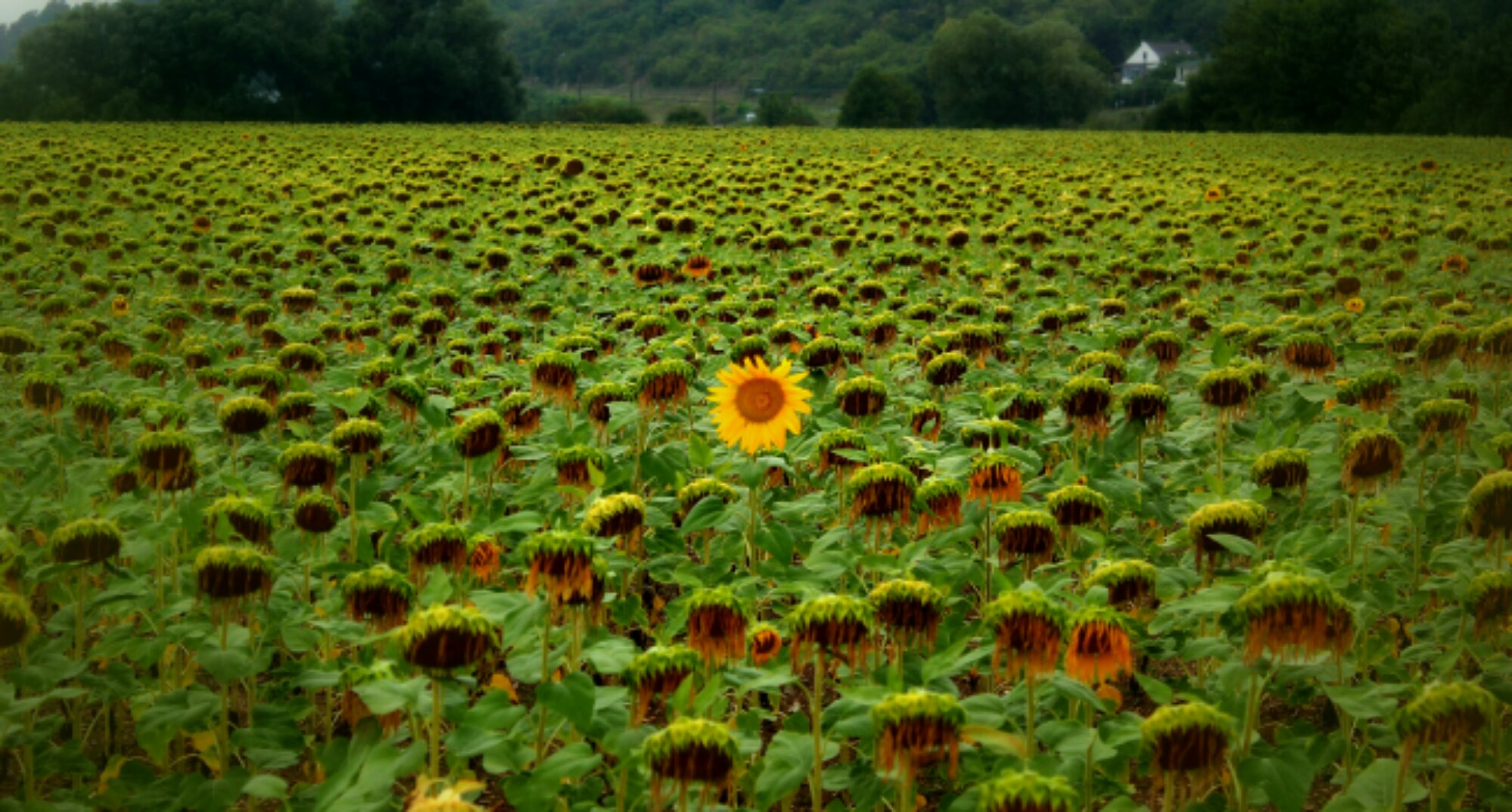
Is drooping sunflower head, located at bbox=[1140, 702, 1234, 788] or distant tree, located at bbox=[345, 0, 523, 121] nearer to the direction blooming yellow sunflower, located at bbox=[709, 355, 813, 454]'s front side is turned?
the drooping sunflower head

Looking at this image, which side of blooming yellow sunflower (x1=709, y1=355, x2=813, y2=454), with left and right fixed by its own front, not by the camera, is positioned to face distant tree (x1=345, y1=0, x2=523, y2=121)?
back

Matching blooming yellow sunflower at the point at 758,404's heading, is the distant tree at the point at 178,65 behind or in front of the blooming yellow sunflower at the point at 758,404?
behind

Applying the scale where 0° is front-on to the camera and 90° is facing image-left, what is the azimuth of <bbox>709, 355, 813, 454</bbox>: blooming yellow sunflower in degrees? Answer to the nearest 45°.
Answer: approximately 0°

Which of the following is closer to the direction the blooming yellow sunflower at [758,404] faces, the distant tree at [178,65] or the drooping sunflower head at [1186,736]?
the drooping sunflower head
